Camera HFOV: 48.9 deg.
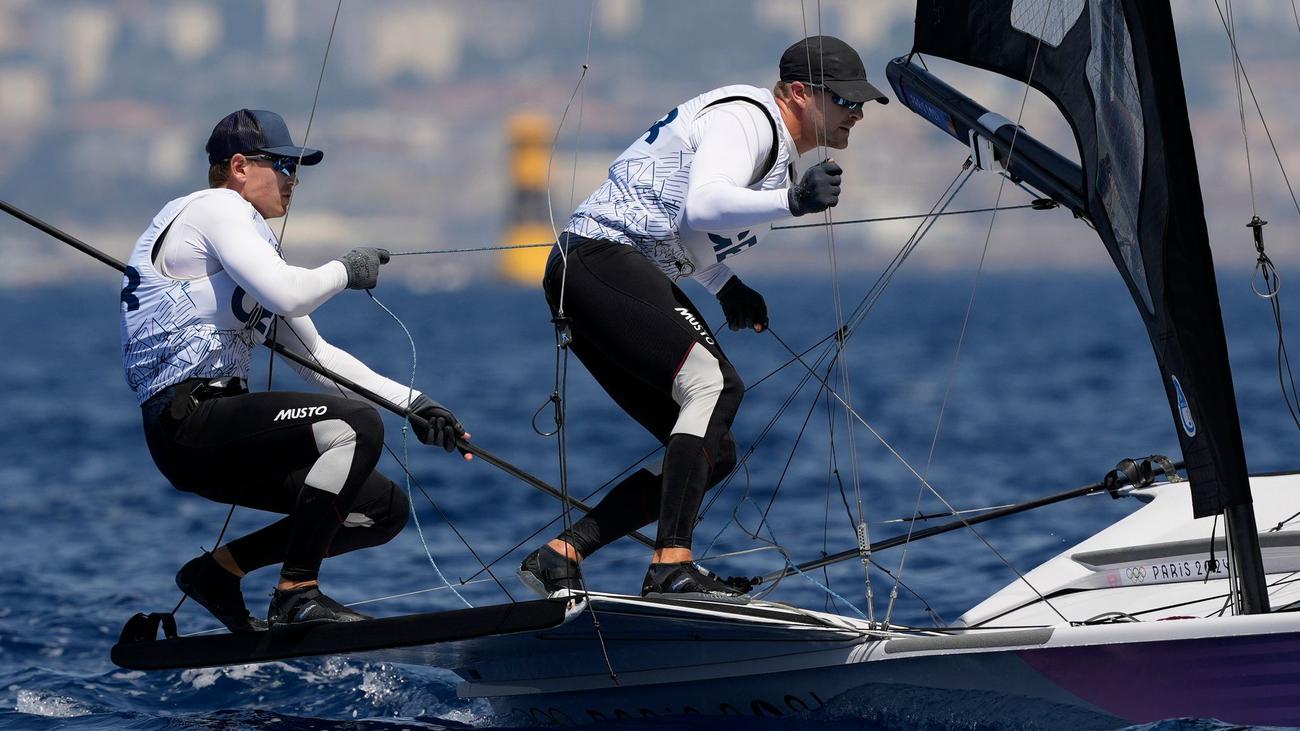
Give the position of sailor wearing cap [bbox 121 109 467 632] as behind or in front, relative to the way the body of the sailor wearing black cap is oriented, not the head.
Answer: behind

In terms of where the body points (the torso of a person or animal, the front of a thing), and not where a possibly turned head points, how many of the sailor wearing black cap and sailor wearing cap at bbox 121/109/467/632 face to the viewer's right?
2

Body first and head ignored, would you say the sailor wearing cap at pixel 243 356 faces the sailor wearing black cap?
yes

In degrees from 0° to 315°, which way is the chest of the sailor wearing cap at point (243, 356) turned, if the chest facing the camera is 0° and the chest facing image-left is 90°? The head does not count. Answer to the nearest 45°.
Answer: approximately 270°

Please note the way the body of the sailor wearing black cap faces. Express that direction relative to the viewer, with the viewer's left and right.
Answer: facing to the right of the viewer
